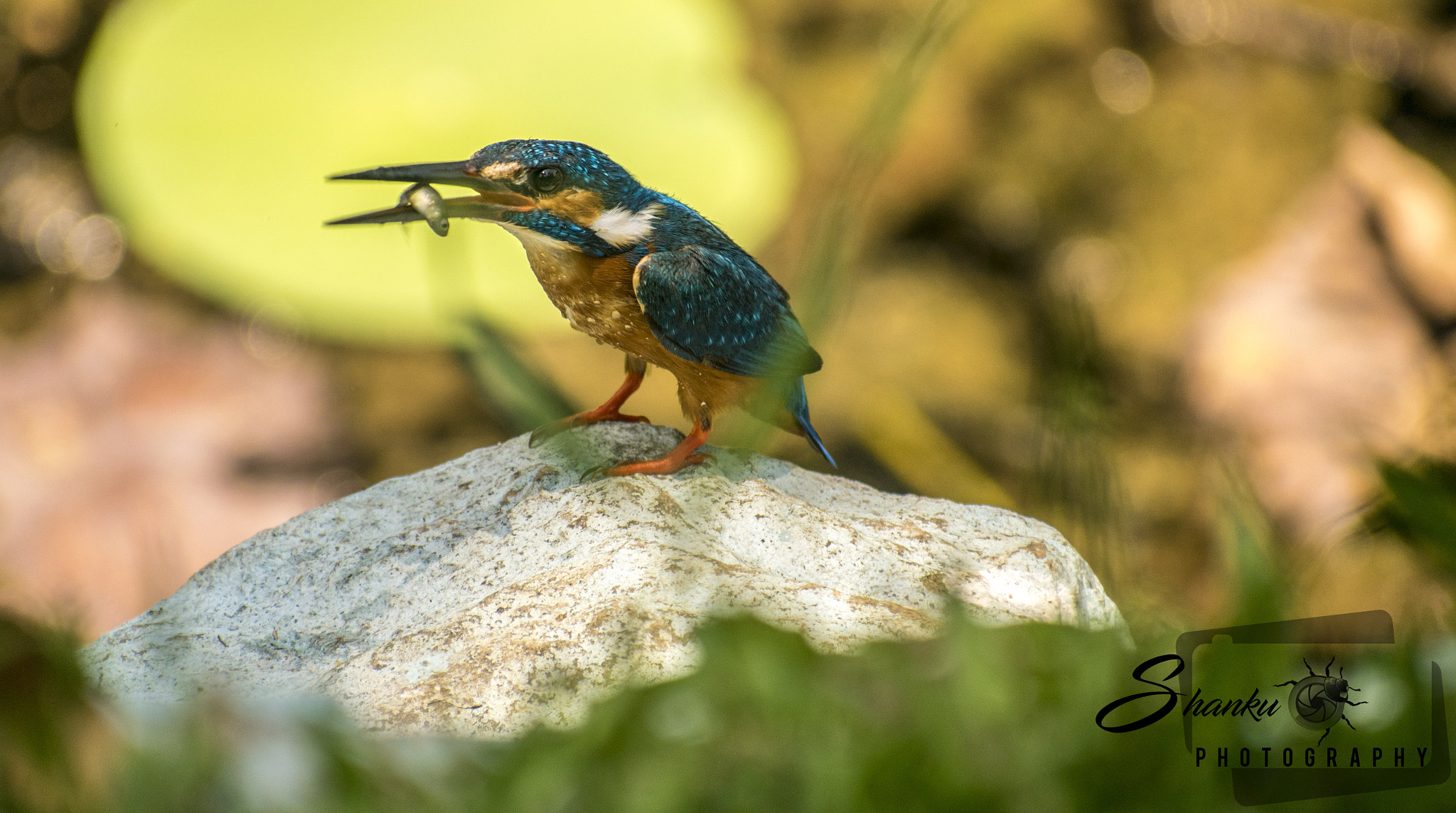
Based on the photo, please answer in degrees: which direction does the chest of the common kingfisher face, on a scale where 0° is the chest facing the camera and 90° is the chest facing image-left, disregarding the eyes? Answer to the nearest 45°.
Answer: approximately 90°
